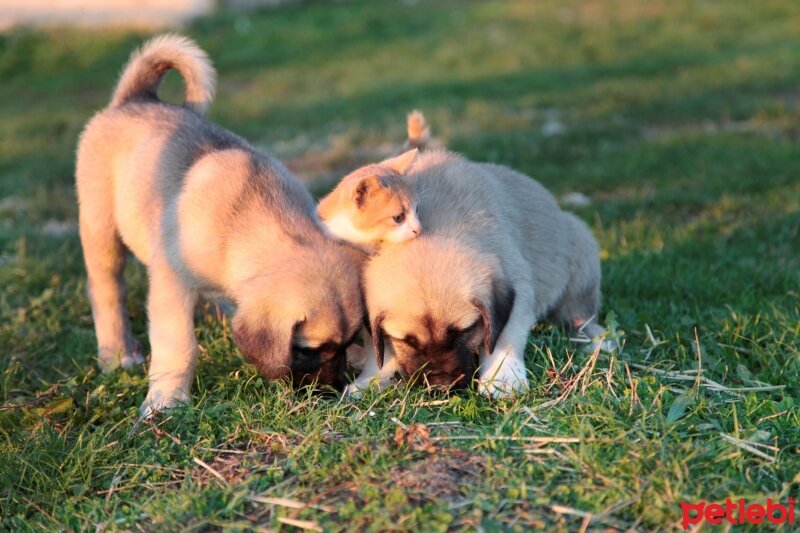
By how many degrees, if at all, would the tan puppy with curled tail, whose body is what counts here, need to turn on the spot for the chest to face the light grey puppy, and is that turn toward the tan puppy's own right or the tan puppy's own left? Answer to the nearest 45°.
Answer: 0° — it already faces it

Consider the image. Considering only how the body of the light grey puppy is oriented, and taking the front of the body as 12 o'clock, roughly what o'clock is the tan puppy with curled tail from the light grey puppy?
The tan puppy with curled tail is roughly at 2 o'clock from the light grey puppy.

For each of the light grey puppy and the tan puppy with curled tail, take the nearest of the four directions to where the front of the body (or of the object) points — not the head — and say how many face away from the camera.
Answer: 0

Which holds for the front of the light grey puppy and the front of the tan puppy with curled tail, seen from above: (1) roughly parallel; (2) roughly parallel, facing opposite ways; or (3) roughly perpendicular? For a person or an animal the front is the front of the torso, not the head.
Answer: roughly perpendicular

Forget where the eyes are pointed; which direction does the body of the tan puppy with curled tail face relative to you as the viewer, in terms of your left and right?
facing the viewer and to the right of the viewer

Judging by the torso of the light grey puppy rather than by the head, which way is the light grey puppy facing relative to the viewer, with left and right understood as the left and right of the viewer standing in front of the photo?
facing the viewer and to the left of the viewer
